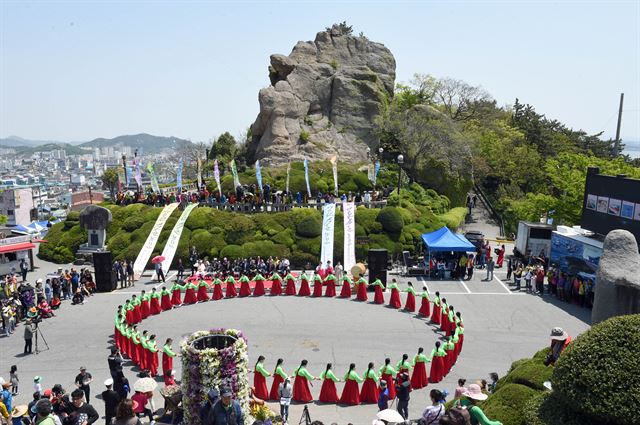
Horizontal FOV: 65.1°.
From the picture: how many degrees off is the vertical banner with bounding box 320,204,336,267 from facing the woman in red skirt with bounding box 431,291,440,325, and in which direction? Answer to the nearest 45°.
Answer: approximately 45° to its left

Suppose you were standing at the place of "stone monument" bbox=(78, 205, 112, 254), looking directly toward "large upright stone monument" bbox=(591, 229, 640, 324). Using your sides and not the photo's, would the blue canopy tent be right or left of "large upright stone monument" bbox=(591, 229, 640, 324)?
left

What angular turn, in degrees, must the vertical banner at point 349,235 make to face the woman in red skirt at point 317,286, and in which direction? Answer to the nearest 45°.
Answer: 0° — it already faces them

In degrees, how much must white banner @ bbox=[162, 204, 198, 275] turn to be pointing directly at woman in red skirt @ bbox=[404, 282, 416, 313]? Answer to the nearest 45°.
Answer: approximately 45° to its left

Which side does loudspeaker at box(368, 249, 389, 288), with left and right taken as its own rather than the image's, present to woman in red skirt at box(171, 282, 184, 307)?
right

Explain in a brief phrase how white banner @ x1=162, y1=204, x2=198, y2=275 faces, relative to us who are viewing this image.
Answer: facing the viewer

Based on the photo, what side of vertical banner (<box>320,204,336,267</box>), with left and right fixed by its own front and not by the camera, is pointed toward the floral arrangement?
front

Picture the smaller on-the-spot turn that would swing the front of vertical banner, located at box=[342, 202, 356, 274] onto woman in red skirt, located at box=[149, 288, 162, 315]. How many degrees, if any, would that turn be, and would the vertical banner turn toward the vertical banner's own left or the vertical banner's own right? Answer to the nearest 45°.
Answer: approximately 45° to the vertical banner's own right

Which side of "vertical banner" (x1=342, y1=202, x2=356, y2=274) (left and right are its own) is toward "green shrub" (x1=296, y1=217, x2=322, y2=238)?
right

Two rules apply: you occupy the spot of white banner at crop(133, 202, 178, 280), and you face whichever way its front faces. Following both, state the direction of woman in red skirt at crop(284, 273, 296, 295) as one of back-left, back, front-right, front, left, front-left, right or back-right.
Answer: front-left

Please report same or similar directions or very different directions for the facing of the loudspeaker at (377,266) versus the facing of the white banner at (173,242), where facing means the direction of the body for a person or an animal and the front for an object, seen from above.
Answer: same or similar directions

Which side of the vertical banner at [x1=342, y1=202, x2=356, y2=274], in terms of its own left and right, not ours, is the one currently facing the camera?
front

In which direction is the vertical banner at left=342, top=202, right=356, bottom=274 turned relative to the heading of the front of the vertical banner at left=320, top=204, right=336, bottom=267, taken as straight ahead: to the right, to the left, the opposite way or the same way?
the same way

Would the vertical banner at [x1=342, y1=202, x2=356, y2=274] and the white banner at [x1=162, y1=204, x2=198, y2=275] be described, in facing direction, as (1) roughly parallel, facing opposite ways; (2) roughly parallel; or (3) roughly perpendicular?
roughly parallel

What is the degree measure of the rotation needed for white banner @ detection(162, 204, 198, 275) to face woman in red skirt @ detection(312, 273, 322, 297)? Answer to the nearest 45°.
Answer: approximately 45° to its left

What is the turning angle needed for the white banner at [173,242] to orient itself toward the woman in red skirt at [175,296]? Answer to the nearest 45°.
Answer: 0° — it already faces them

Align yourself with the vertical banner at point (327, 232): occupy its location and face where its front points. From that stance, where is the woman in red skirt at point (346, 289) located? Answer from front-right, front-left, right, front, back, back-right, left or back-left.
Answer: front

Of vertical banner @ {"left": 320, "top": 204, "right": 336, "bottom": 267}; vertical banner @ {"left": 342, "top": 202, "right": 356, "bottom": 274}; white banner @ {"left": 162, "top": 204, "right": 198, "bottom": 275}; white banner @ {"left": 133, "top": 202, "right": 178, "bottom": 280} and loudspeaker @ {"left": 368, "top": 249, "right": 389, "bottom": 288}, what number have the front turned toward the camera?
5

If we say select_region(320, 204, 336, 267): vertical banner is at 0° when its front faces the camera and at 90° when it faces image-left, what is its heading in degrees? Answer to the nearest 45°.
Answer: approximately 0°

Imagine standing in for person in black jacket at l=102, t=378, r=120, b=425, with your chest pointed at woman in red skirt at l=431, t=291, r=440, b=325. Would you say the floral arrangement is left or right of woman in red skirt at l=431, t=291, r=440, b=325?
right

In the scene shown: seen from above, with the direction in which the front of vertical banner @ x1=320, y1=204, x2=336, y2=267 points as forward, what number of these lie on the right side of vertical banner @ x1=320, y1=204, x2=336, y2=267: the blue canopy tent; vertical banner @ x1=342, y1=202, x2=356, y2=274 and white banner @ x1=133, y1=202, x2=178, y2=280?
1

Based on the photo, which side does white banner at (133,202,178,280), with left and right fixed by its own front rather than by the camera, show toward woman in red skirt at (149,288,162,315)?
front

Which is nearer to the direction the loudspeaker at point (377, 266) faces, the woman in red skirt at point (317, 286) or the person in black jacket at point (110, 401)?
the person in black jacket
